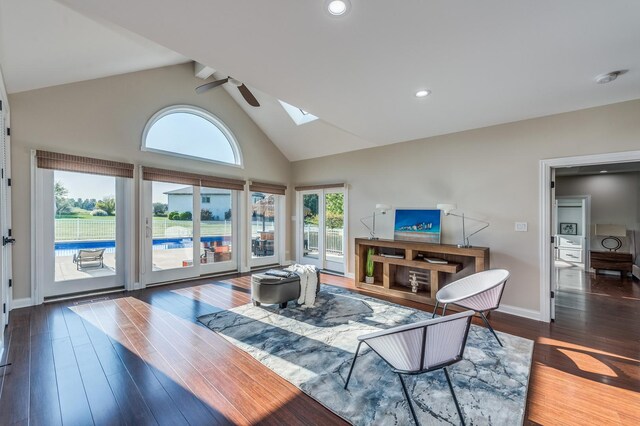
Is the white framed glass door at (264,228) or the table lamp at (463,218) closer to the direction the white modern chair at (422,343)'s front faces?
the white framed glass door

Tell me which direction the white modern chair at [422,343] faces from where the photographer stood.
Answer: facing away from the viewer and to the left of the viewer

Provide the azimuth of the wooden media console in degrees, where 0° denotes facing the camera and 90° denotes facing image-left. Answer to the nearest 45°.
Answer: approximately 45°

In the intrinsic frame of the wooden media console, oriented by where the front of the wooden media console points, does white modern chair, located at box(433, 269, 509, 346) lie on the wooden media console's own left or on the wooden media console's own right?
on the wooden media console's own left

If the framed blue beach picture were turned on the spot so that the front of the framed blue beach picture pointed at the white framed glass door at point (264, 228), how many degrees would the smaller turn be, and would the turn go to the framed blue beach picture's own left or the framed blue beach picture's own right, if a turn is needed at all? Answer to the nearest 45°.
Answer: approximately 45° to the framed blue beach picture's own right

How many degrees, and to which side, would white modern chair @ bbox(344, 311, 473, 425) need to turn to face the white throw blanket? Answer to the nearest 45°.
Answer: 0° — it already faces it

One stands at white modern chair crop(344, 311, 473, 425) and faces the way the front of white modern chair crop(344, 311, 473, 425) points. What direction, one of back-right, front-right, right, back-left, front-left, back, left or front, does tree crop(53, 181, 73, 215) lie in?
front-left

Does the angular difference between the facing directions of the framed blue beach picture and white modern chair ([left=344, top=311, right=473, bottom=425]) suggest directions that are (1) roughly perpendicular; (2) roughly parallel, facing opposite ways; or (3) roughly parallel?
roughly perpendicular

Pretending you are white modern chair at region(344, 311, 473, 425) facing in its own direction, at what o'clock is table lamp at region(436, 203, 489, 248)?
The table lamp is roughly at 2 o'clock from the white modern chair.

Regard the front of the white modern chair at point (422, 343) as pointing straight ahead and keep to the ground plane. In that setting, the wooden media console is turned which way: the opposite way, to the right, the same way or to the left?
to the left

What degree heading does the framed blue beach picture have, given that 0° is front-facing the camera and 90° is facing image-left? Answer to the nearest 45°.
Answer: approximately 45°
